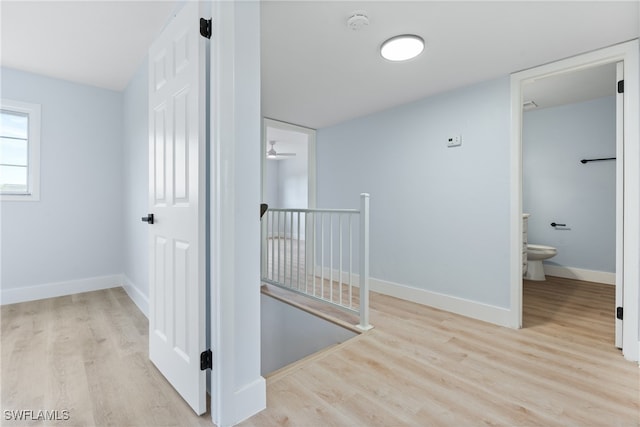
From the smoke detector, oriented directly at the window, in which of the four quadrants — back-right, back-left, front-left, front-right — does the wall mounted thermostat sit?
back-right

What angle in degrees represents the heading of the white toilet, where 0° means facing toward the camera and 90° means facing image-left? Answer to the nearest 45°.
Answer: approximately 270°

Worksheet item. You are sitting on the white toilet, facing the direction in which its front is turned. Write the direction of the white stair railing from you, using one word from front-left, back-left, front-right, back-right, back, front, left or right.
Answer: back-right

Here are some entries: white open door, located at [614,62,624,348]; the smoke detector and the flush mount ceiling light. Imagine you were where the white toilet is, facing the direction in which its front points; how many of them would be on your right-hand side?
3

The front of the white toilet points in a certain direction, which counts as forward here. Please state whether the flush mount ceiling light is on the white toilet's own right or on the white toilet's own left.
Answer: on the white toilet's own right

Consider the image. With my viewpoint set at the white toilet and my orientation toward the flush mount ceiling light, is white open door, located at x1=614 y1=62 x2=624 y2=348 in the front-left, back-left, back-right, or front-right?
front-left

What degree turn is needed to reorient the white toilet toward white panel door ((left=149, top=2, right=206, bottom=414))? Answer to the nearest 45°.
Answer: approximately 90° to its right

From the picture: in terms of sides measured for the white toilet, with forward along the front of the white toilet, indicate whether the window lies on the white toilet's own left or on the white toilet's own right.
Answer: on the white toilet's own right
